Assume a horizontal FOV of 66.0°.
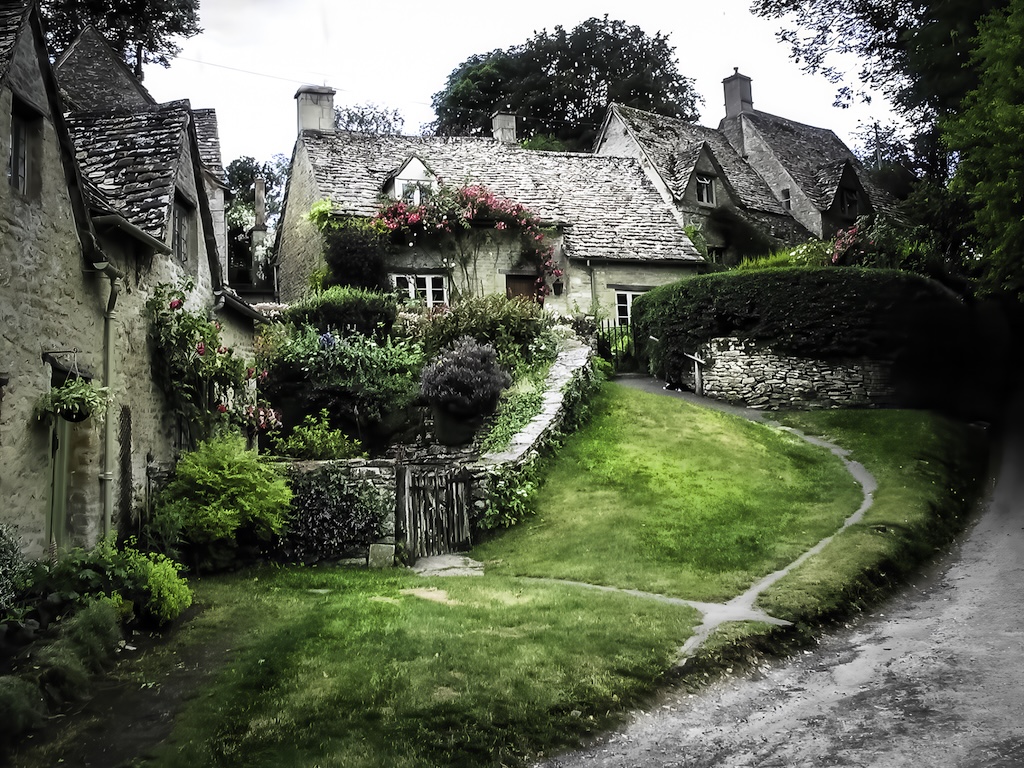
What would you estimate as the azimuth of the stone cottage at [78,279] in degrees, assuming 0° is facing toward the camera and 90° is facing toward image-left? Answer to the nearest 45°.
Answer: approximately 315°

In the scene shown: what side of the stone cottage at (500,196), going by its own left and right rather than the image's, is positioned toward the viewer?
front

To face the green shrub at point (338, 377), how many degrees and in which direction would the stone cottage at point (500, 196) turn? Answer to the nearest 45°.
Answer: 0° — it already faces it

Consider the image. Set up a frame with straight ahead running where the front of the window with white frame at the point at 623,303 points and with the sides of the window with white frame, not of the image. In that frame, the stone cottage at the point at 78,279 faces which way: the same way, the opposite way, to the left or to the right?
to the left

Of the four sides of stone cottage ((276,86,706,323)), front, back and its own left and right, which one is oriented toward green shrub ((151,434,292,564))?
front

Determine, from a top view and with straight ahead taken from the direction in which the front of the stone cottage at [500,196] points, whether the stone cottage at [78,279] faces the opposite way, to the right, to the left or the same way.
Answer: to the left

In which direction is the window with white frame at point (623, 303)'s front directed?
toward the camera

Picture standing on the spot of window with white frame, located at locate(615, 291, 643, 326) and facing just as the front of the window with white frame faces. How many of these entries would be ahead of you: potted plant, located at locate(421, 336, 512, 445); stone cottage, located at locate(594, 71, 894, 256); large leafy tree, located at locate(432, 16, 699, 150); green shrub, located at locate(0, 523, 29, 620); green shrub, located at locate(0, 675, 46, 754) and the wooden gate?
4

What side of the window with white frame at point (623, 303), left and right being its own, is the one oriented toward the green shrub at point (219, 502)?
front

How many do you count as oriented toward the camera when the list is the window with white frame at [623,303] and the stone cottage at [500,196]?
2

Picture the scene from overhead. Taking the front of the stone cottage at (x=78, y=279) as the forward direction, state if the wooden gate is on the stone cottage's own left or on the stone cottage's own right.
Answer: on the stone cottage's own left

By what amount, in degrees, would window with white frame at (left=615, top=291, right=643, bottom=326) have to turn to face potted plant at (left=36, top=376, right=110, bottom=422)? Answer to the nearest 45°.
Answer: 0° — it already faces it

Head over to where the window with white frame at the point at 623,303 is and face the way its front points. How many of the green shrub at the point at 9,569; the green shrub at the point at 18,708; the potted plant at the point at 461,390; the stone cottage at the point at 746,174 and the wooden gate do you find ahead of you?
4
